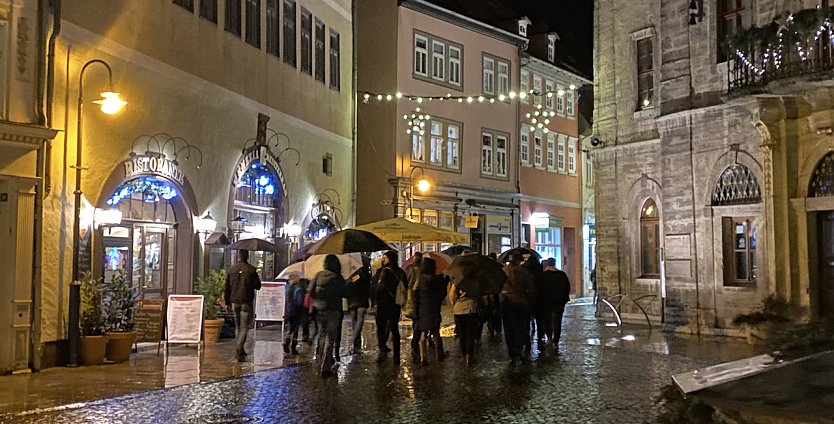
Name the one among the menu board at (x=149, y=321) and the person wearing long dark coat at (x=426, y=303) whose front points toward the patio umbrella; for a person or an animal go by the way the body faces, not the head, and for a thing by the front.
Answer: the person wearing long dark coat

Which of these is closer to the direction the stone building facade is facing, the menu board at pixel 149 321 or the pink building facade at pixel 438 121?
the menu board

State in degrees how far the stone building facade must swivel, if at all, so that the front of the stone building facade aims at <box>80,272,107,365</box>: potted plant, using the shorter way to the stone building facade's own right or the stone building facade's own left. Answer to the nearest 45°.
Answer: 0° — it already faces it

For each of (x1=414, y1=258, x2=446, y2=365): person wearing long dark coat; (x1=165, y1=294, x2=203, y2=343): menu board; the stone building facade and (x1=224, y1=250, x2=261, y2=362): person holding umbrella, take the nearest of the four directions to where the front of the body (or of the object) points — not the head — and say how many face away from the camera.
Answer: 2

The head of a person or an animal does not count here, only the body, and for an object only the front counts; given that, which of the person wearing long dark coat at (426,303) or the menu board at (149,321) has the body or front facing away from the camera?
the person wearing long dark coat

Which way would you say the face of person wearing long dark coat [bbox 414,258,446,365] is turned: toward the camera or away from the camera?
away from the camera

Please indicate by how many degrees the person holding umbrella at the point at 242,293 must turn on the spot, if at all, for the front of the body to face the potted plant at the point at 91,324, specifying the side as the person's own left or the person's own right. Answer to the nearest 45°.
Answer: approximately 90° to the person's own left

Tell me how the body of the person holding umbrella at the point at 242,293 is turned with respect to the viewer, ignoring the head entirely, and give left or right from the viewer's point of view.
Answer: facing away from the viewer

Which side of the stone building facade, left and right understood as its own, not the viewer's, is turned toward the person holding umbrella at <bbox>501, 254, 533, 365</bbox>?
front

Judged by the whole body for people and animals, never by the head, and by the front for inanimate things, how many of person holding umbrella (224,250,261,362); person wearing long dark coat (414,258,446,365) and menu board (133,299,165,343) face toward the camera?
1

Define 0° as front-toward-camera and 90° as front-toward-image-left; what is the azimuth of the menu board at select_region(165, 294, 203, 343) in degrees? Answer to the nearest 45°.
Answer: approximately 0°

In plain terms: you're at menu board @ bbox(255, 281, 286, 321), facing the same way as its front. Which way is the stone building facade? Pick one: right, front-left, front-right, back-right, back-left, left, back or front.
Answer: left
